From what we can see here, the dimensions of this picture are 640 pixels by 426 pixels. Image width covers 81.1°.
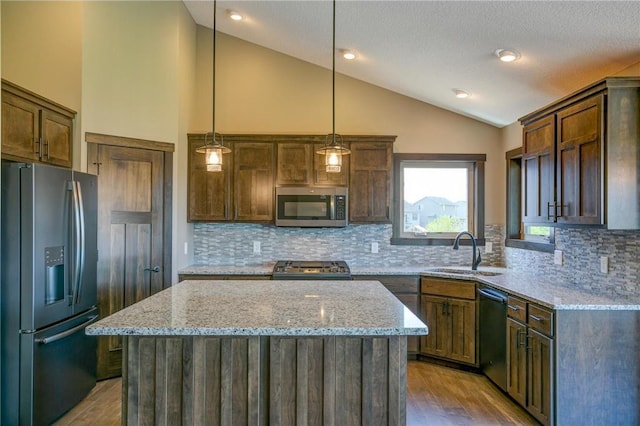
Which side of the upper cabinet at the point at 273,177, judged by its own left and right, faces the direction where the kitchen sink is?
left

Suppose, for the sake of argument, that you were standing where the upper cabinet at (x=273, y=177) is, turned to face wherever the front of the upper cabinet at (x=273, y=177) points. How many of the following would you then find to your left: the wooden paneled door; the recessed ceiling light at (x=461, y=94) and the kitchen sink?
2

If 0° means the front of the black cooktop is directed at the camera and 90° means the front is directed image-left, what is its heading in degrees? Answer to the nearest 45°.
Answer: approximately 0°

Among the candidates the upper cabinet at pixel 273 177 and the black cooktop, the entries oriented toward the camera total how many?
2

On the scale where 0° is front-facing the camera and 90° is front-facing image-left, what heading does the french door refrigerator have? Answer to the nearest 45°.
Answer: approximately 315°

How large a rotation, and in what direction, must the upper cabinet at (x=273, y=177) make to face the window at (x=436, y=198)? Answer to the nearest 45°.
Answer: approximately 90° to its left

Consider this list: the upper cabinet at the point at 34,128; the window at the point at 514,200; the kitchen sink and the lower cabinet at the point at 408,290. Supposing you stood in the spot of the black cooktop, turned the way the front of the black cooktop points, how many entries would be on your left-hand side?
3

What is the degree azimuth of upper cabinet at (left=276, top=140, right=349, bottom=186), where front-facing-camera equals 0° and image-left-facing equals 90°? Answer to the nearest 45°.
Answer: approximately 0°

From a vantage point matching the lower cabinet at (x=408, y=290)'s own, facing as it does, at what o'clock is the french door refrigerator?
The french door refrigerator is roughly at 2 o'clock from the lower cabinet.
